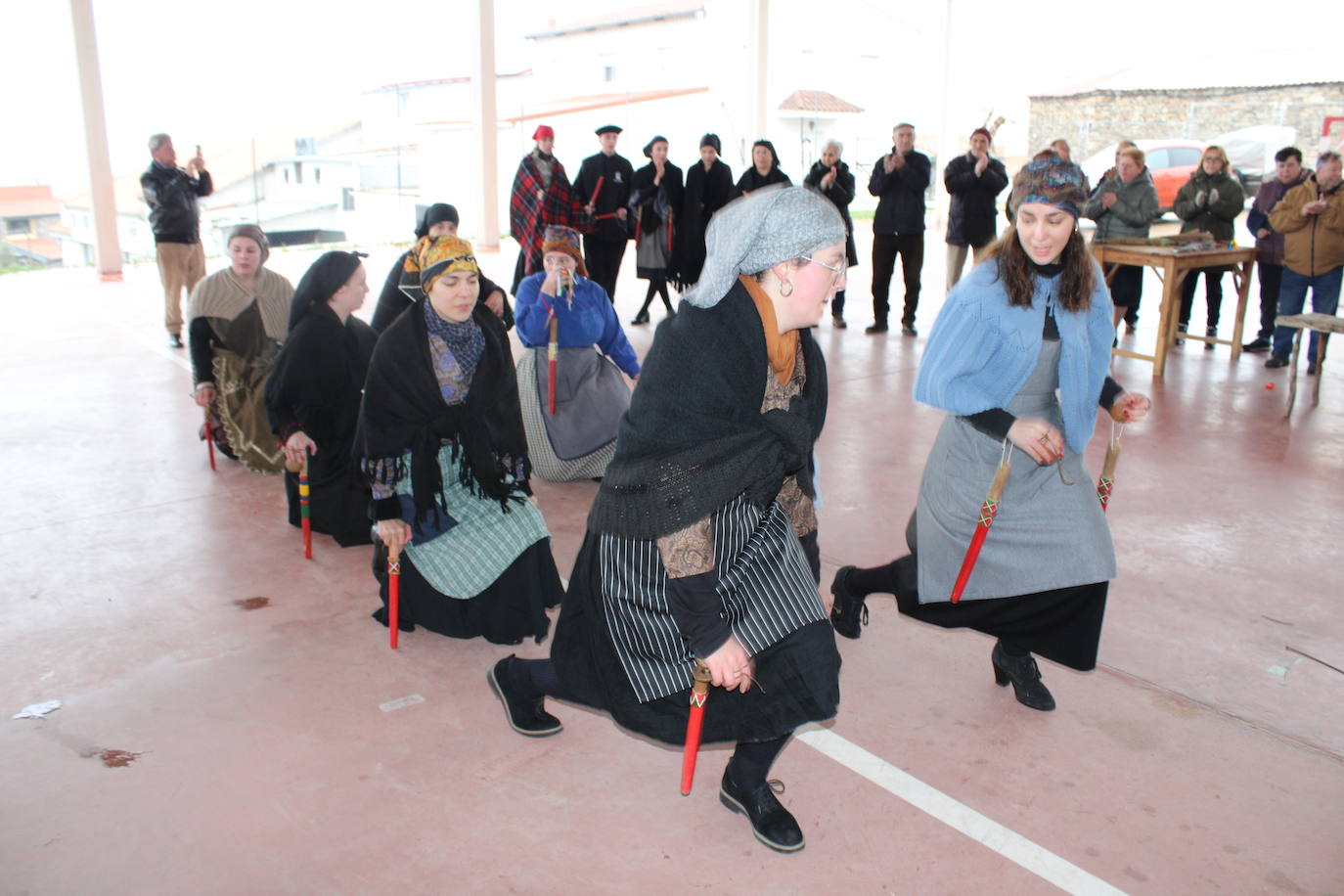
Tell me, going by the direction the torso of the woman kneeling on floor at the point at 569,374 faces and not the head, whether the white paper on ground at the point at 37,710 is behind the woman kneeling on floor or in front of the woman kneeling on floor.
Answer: in front

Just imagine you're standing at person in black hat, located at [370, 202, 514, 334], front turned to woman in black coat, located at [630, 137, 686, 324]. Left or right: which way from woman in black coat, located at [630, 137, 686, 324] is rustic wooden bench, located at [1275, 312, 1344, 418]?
right

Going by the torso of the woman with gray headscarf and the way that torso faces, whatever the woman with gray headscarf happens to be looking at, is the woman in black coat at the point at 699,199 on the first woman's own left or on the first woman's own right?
on the first woman's own left

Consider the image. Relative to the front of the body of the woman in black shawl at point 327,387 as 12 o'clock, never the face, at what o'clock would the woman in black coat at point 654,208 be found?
the woman in black coat at point 654,208 is roughly at 10 o'clock from the woman in black shawl at point 327,387.

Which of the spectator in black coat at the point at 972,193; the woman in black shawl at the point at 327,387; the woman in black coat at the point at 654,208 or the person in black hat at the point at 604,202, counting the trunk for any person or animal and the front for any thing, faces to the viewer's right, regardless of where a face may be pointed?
the woman in black shawl at the point at 327,387

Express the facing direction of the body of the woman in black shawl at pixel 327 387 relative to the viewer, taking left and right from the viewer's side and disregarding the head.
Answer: facing to the right of the viewer

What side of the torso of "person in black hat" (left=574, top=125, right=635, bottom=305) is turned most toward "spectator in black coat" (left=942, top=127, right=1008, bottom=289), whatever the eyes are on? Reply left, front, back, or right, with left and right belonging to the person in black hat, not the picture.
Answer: left

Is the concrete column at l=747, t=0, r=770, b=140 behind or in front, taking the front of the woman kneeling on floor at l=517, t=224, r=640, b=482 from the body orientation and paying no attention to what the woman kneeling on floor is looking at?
behind

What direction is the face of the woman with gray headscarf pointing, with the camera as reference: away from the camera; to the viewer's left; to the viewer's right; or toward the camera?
to the viewer's right

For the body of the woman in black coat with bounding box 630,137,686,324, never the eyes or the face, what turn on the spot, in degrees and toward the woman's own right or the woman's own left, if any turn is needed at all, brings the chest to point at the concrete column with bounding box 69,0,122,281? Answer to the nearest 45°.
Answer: approximately 135° to the woman's own right

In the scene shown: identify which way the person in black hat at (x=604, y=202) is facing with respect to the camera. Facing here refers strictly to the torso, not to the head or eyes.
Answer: toward the camera

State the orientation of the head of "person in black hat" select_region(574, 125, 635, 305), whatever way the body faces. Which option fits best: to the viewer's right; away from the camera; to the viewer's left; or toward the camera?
toward the camera

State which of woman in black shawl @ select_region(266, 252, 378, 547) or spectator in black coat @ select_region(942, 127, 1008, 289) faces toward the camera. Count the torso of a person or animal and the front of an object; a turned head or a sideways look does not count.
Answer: the spectator in black coat

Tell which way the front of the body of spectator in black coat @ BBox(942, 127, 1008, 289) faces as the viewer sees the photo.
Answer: toward the camera

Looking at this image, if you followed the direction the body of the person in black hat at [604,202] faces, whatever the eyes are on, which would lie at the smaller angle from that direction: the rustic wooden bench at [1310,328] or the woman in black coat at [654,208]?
the rustic wooden bench

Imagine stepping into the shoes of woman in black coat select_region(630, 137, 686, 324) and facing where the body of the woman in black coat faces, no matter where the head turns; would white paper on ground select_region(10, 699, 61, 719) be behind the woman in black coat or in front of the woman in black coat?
in front

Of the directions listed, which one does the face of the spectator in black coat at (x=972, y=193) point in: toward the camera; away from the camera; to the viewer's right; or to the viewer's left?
toward the camera

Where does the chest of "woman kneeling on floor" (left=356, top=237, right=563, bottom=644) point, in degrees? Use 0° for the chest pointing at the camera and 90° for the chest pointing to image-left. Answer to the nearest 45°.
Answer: approximately 315°

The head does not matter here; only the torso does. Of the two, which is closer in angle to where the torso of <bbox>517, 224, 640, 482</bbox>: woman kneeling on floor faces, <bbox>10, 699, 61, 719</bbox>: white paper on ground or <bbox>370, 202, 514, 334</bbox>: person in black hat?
the white paper on ground

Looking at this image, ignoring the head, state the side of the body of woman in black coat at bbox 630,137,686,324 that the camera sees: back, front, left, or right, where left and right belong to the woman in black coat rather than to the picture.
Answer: front
